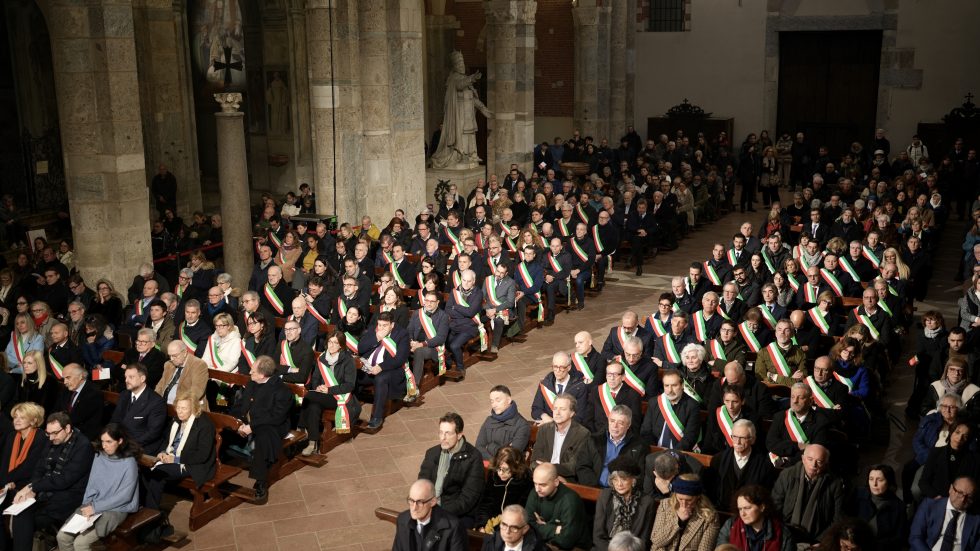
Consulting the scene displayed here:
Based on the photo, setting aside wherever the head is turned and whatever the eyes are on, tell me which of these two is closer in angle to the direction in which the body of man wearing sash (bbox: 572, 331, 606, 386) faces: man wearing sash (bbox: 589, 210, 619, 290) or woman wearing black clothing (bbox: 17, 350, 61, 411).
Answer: the woman wearing black clothing

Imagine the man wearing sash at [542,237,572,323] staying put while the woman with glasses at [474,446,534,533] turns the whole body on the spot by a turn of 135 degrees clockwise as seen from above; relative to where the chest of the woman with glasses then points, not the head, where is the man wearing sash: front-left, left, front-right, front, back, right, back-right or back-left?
front

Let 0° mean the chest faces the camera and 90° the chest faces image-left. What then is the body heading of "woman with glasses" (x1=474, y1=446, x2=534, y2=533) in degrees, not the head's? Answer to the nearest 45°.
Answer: approximately 45°

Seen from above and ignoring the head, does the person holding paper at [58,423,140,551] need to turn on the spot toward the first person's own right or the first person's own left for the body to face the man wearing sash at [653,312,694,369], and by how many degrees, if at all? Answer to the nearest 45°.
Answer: approximately 135° to the first person's own left

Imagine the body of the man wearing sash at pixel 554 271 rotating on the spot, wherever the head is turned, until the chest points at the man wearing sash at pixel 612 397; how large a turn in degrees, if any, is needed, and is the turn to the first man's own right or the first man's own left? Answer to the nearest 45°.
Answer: approximately 45° to the first man's own left

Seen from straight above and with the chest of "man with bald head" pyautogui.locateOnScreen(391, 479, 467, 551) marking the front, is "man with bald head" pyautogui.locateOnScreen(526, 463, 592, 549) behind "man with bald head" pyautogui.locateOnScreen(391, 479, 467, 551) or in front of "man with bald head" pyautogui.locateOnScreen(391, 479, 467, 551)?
behind

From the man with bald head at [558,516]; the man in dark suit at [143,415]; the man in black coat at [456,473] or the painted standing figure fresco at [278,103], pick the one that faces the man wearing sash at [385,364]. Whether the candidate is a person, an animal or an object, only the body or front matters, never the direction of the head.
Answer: the painted standing figure fresco

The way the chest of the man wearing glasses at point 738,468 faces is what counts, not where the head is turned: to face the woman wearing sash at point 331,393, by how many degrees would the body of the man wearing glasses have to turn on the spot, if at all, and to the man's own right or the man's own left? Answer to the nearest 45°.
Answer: approximately 45° to the man's own right
